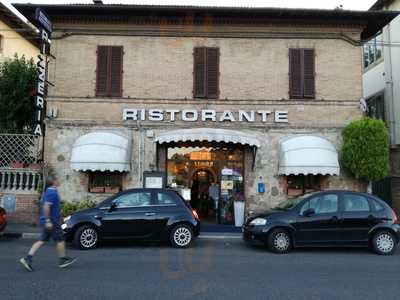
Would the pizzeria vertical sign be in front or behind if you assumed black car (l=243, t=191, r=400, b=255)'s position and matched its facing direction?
in front

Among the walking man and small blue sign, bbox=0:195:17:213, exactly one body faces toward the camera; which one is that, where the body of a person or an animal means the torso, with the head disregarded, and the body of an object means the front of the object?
the small blue sign

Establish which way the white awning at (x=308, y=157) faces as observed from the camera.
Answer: facing the viewer

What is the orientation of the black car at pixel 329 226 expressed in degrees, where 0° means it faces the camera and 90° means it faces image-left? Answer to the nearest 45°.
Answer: approximately 90°

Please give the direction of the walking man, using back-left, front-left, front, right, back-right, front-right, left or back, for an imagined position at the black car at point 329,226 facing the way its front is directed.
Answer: front-left

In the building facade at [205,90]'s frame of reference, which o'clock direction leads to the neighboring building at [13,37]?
The neighboring building is roughly at 4 o'clock from the building facade.

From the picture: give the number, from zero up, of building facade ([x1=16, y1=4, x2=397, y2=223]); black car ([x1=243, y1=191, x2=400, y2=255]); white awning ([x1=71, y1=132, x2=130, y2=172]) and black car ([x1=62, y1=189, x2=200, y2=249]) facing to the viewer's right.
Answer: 0

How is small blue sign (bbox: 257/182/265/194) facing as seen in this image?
toward the camera

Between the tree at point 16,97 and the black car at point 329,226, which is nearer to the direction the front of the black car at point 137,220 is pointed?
the tree

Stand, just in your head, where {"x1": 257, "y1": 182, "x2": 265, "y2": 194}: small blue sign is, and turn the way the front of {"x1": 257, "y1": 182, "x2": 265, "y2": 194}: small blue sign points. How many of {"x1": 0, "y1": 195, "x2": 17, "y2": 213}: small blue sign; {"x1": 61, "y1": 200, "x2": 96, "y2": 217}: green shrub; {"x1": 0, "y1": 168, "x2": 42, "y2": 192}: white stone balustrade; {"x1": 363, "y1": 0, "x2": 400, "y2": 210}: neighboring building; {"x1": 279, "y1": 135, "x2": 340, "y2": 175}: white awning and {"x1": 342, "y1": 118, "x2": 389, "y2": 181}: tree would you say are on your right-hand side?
3

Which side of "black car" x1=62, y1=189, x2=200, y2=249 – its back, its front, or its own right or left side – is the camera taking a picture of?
left

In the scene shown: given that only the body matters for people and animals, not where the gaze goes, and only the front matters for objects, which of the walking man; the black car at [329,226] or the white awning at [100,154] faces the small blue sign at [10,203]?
the black car

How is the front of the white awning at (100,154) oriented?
toward the camera
